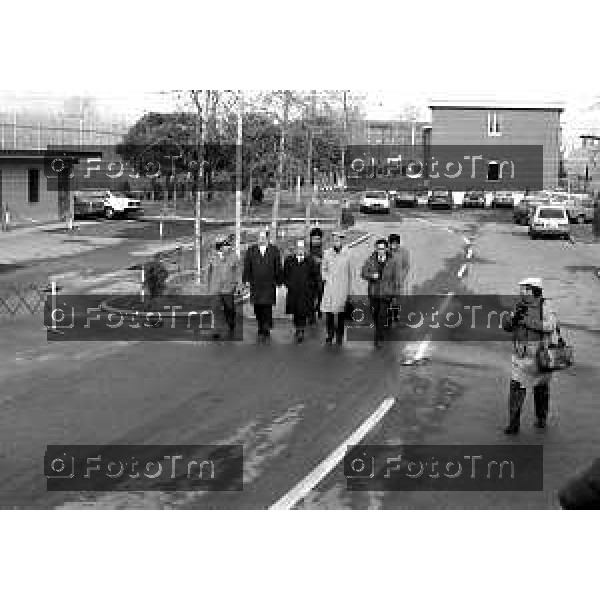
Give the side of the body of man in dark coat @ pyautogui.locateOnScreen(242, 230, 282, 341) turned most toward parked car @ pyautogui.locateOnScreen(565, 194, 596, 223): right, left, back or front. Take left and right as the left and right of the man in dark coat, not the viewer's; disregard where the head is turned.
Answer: back

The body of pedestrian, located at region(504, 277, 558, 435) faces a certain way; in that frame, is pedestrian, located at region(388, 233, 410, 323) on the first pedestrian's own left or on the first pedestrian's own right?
on the first pedestrian's own right

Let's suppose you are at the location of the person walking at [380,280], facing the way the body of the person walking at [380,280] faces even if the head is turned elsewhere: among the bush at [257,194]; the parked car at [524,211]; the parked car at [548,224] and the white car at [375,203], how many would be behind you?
4

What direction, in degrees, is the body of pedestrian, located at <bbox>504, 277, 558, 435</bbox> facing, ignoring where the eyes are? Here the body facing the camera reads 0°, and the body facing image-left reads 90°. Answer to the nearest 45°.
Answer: approximately 45°

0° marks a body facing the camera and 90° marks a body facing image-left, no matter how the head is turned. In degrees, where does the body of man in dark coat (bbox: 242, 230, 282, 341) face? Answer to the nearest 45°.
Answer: approximately 0°

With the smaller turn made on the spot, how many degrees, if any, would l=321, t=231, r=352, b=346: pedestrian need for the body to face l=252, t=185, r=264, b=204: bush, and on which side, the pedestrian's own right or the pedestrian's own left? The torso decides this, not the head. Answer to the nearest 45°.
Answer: approximately 180°

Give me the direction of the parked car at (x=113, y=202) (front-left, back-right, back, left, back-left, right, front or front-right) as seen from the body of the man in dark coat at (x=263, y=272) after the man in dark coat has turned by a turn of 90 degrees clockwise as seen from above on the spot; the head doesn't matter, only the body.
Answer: right

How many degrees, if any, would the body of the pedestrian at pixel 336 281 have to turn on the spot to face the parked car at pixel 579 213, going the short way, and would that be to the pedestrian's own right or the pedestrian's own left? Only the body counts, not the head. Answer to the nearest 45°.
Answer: approximately 180°

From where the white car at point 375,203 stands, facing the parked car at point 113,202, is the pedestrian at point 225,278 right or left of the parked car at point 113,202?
left
